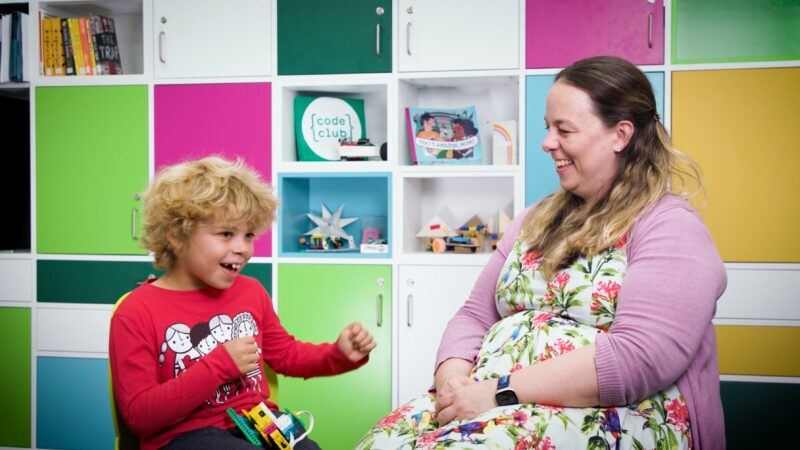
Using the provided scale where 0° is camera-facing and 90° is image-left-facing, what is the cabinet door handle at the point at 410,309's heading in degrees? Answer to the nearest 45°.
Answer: approximately 0°

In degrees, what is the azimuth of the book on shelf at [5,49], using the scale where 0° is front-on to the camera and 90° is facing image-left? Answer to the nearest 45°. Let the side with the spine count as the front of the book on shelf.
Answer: approximately 0°

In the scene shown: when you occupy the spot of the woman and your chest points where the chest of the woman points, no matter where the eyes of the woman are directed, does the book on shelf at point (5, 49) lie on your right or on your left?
on your right

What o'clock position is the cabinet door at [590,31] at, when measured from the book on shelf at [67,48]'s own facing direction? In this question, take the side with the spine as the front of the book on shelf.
The cabinet door is roughly at 10 o'clock from the book on shelf.

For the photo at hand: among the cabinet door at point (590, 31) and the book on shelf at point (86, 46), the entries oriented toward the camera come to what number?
2

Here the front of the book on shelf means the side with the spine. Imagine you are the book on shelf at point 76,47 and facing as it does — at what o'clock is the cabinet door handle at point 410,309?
The cabinet door handle is roughly at 10 o'clock from the book on shelf.

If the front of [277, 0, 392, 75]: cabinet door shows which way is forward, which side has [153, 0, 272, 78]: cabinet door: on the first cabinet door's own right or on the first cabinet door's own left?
on the first cabinet door's own right
